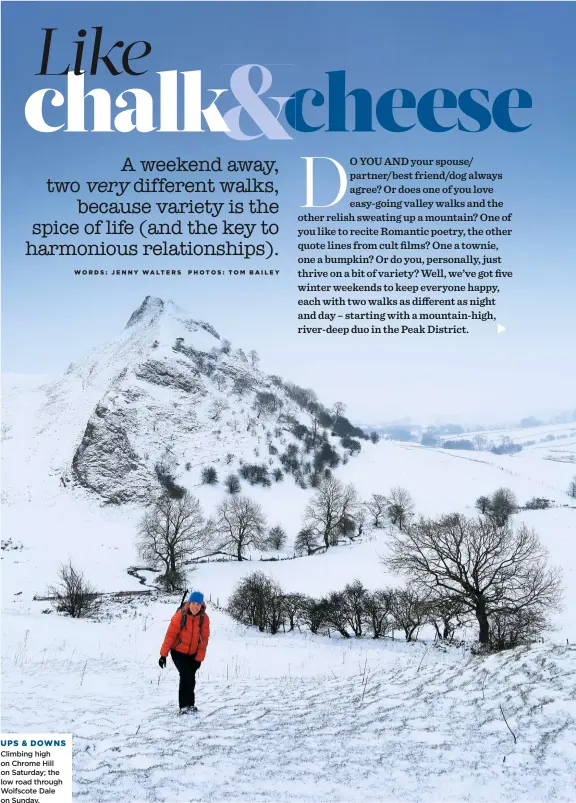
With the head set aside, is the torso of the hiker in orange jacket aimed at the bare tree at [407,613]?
no

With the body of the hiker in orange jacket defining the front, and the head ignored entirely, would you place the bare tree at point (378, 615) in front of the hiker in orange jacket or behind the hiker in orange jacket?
behind

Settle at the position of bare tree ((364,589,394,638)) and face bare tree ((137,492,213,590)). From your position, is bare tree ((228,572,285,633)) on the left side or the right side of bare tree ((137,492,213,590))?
left

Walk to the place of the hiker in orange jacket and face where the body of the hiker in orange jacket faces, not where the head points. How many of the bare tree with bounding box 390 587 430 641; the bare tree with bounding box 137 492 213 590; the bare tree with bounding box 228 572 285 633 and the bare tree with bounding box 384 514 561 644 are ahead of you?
0

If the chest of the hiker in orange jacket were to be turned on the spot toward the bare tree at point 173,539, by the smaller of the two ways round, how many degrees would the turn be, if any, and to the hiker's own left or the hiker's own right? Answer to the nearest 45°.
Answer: approximately 180°

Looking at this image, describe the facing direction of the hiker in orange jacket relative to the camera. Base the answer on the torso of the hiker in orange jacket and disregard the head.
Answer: toward the camera

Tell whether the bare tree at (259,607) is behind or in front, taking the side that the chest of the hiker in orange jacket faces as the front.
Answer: behind

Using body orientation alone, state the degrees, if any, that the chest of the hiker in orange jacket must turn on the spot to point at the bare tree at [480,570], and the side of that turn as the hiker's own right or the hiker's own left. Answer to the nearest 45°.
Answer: approximately 135° to the hiker's own left
